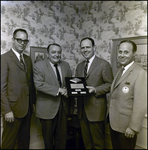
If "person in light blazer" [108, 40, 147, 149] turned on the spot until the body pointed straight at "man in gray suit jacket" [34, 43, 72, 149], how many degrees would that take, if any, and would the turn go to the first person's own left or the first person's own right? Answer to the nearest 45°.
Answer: approximately 45° to the first person's own right

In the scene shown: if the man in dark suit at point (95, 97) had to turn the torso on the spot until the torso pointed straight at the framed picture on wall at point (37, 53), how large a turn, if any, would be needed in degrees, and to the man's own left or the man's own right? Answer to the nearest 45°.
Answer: approximately 90° to the man's own right

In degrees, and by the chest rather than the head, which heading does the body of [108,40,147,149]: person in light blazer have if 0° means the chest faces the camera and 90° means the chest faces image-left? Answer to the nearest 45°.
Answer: approximately 45°

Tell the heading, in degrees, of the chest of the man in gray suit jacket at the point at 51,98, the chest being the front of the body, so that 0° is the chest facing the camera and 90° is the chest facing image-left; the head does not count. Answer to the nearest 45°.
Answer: approximately 315°

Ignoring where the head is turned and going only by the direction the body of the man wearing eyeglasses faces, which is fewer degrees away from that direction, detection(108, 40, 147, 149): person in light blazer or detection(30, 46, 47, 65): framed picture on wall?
the person in light blazer

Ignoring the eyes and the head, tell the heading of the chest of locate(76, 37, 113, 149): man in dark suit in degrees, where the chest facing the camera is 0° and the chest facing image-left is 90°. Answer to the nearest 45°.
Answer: approximately 45°

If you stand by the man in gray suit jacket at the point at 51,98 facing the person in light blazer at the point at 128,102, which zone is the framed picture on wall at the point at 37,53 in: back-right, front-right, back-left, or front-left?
back-left
